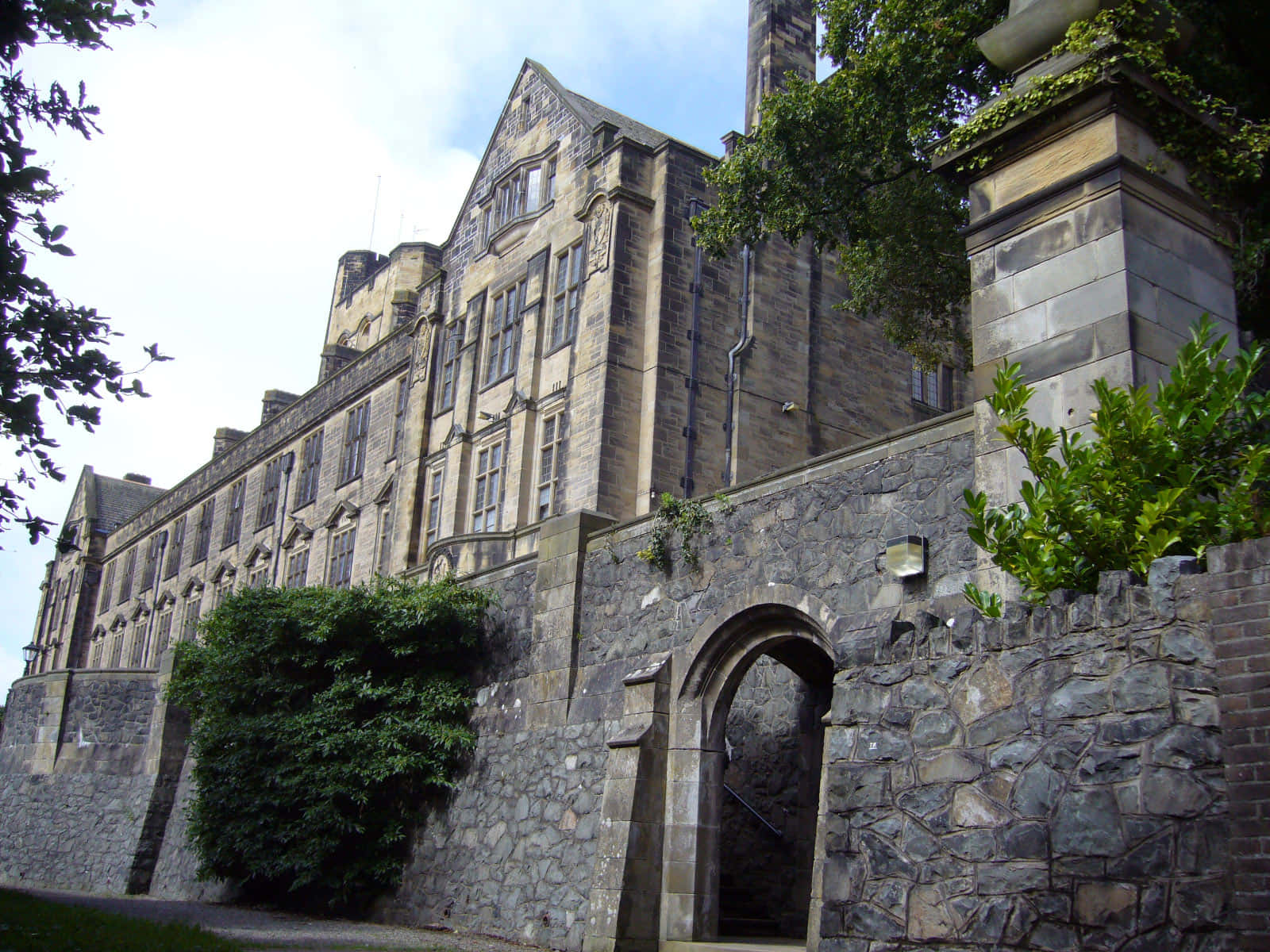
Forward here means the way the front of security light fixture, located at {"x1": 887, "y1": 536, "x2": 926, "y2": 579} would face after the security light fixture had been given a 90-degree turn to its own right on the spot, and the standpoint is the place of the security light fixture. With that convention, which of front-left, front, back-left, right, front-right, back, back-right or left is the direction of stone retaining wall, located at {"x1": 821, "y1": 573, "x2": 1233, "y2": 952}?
back-left

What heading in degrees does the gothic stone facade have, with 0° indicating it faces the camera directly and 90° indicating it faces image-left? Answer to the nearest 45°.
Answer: approximately 45°

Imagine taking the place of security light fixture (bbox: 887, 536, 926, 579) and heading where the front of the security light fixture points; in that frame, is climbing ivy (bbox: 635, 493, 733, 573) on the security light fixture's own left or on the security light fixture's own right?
on the security light fixture's own right

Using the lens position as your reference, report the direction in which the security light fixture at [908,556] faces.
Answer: facing the viewer and to the left of the viewer

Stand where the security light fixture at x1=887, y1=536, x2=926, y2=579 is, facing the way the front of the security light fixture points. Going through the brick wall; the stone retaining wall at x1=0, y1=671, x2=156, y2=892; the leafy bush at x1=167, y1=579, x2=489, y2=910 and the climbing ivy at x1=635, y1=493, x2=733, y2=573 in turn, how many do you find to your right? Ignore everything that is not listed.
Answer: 3

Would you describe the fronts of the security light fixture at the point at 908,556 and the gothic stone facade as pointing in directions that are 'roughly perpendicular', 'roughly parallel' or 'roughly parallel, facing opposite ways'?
roughly parallel

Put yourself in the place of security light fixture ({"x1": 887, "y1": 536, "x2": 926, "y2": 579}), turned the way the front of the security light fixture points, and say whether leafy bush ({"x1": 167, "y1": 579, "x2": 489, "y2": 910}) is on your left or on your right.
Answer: on your right

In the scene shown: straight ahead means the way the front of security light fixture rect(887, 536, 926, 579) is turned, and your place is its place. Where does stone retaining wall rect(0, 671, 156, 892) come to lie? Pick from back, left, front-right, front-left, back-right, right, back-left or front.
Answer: right

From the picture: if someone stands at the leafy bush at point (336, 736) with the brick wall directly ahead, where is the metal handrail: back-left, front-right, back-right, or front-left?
front-left

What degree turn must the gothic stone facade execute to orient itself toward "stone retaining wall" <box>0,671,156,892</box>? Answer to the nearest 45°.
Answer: approximately 90° to its right
